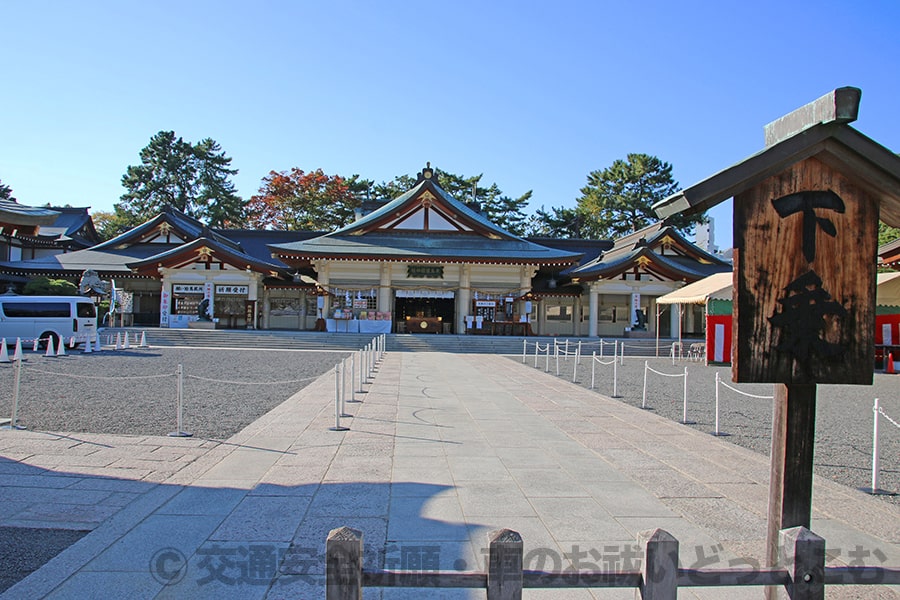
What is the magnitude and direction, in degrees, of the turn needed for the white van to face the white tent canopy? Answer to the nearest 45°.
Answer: approximately 180°

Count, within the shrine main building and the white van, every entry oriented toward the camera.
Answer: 1

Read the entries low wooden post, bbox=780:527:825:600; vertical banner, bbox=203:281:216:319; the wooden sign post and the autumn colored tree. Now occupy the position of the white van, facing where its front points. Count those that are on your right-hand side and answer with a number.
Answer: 2

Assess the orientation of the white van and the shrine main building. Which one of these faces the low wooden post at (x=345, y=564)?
the shrine main building

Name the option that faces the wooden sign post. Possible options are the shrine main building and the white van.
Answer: the shrine main building

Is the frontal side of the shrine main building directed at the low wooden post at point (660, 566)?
yes

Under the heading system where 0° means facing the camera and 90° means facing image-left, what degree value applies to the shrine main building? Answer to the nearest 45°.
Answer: approximately 0°

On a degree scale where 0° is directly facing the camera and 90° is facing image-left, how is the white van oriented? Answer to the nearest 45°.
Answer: approximately 135°

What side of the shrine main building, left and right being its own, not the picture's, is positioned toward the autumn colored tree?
back

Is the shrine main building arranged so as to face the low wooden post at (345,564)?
yes

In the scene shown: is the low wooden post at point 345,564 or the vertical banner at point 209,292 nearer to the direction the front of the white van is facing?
the vertical banner

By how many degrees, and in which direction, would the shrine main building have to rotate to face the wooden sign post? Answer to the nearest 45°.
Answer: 0° — it already faces it

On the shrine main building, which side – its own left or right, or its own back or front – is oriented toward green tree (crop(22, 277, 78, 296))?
right
